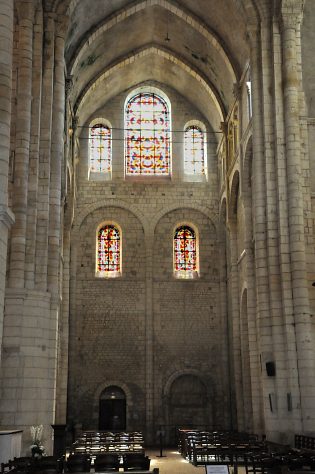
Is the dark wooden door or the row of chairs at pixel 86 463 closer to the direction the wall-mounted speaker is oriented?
the row of chairs

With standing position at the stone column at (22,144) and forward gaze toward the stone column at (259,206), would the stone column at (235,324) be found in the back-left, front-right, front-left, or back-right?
front-left

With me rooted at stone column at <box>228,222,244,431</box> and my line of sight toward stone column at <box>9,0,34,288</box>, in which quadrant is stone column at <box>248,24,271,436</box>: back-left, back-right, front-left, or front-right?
front-left

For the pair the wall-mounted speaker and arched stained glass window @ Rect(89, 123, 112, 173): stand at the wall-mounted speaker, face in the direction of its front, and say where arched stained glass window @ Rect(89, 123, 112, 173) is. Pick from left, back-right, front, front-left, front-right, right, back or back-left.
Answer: right

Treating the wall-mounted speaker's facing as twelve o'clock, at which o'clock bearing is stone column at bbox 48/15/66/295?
The stone column is roughly at 1 o'clock from the wall-mounted speaker.

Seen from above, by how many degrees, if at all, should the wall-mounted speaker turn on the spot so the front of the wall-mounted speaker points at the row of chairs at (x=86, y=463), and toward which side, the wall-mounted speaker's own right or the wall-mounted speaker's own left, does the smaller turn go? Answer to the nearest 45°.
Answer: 0° — it already faces it

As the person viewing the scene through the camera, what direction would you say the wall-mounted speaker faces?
facing the viewer and to the left of the viewer

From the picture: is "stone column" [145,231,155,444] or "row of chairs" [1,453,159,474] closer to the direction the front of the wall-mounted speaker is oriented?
the row of chairs

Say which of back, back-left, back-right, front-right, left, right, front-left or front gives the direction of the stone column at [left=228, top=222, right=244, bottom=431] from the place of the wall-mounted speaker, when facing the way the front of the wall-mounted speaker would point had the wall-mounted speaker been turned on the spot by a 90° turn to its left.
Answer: back-left

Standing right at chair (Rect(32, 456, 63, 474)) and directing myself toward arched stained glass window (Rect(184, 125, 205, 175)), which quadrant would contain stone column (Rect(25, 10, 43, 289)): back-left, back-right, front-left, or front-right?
front-left

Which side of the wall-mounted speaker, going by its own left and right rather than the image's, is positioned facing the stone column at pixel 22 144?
front

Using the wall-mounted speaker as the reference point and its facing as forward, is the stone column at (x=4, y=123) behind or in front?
in front

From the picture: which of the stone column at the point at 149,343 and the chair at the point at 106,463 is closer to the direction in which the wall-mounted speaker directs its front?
the chair

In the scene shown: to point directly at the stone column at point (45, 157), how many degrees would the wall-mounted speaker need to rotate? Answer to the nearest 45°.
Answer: approximately 45° to its right

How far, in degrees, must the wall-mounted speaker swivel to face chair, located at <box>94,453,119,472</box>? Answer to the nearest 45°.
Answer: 0° — it already faces it

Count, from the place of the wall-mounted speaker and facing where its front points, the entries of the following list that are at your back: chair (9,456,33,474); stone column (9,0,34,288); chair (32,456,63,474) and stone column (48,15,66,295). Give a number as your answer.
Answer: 0

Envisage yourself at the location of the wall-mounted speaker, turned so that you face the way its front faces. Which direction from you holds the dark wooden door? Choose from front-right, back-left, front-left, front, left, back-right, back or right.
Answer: right
